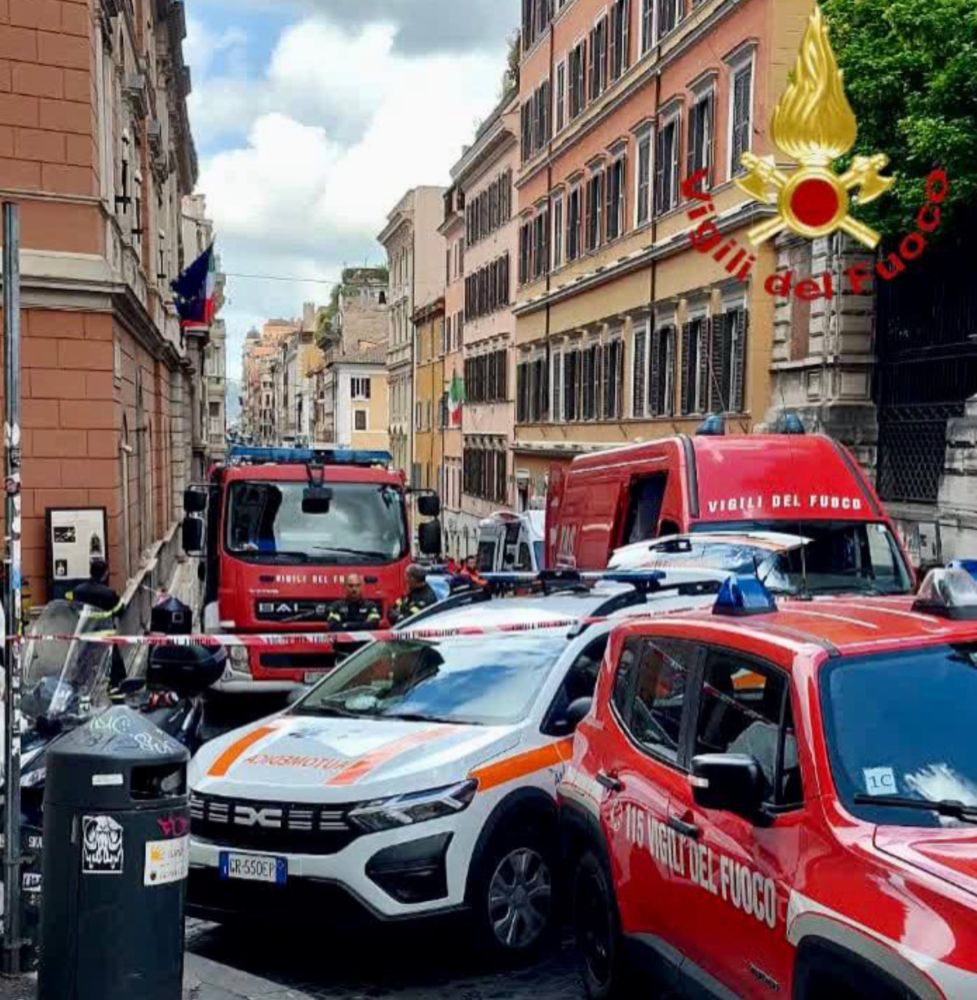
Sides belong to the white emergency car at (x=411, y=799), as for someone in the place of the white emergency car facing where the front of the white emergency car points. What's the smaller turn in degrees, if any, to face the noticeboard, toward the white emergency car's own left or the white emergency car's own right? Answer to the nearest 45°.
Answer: approximately 90° to the white emergency car's own right

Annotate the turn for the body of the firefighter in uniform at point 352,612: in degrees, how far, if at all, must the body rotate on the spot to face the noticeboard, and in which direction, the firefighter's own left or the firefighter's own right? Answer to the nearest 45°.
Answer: approximately 135° to the firefighter's own right

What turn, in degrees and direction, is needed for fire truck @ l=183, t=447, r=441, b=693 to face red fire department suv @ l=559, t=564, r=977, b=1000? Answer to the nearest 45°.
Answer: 0° — it already faces it

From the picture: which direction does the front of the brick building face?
to the viewer's right

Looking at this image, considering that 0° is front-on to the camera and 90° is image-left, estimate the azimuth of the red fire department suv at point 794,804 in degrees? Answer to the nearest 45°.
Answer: approximately 315°

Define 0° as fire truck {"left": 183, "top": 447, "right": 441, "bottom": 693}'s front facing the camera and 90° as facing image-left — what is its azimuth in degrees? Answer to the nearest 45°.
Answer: approximately 0°
